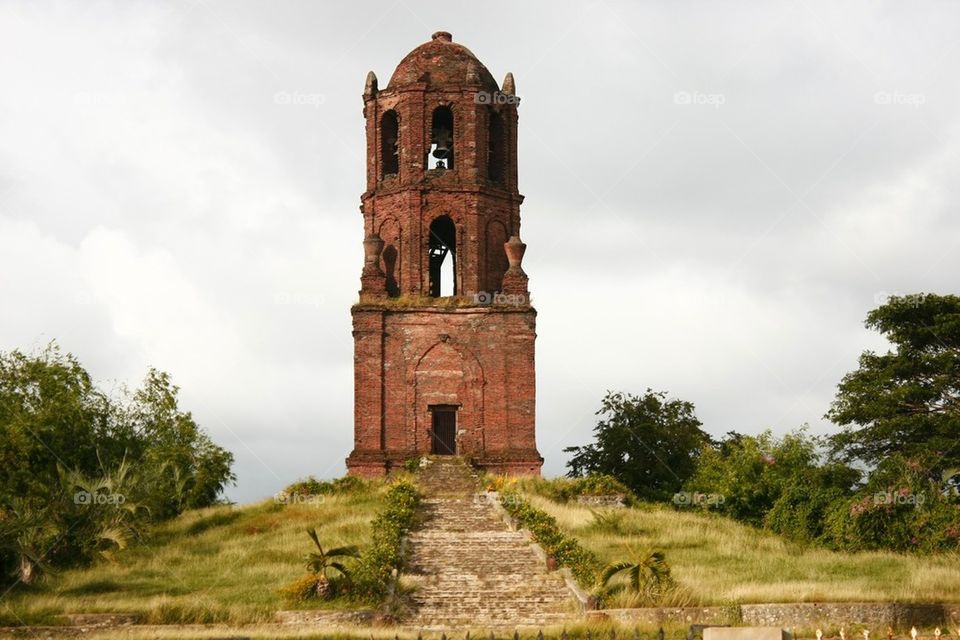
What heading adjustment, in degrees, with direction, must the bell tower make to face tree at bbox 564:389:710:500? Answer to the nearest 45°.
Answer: approximately 135° to its left

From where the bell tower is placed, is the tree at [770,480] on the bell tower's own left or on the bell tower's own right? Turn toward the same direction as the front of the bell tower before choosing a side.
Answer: on the bell tower's own left

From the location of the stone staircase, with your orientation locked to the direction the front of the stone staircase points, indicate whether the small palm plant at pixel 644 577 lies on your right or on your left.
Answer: on your left

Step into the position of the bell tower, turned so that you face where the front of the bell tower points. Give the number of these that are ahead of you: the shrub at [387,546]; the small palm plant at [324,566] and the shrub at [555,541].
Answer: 3

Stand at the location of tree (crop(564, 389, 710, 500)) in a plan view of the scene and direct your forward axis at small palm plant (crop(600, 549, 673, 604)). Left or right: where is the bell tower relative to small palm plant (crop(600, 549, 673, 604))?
right

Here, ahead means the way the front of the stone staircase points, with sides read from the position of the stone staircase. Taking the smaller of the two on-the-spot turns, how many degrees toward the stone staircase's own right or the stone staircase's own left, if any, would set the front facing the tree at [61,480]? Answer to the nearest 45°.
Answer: approximately 135° to the stone staircase's own right

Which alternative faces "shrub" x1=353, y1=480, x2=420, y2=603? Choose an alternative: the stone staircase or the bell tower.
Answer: the bell tower

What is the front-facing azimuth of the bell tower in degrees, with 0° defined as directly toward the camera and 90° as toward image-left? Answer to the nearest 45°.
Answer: approximately 0°

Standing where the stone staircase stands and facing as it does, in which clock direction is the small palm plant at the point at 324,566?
The small palm plant is roughly at 2 o'clock from the stone staircase.

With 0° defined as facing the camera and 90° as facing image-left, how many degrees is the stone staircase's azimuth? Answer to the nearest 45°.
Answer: approximately 0°

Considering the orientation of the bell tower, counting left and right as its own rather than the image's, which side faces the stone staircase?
front
